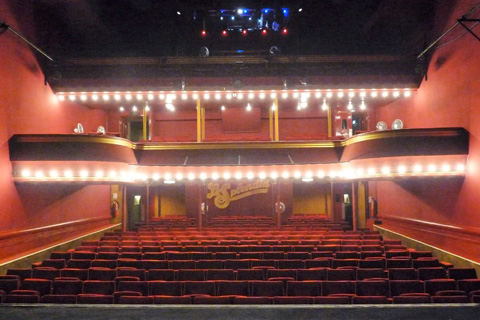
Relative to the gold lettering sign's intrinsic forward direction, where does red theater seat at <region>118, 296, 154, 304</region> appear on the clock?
The red theater seat is roughly at 12 o'clock from the gold lettering sign.

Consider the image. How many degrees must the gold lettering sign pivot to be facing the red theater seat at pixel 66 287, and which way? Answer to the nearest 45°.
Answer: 0° — it already faces it

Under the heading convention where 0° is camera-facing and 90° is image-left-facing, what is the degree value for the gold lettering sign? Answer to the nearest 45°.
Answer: approximately 0°

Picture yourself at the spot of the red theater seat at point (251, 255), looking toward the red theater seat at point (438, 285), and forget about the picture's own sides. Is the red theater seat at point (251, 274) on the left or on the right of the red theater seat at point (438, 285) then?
right

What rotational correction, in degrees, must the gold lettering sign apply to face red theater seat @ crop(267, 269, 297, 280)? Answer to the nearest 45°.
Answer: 0° — it already faces it

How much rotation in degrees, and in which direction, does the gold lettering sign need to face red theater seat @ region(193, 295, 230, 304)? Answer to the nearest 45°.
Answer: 0° — it already faces it

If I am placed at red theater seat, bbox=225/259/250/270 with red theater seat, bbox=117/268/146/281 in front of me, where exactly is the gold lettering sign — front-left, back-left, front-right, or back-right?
back-right

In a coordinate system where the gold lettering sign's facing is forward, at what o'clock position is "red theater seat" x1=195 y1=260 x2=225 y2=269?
The red theater seat is roughly at 12 o'clock from the gold lettering sign.

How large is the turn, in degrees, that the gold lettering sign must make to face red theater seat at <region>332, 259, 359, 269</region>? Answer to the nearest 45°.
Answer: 0° — it already faces it
